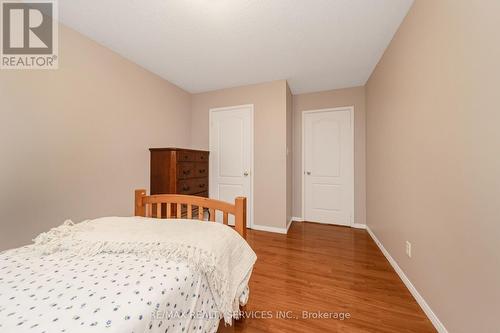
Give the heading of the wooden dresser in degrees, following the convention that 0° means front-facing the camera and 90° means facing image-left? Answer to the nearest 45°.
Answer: approximately 315°

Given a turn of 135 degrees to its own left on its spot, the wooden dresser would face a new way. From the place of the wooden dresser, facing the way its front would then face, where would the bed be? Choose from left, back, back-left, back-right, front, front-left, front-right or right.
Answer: back

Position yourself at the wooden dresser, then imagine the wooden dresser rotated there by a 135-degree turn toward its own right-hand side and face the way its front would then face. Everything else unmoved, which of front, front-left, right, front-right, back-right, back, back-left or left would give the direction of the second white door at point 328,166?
back

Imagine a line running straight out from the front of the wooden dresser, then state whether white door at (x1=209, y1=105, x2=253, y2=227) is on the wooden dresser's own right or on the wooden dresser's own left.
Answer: on the wooden dresser's own left

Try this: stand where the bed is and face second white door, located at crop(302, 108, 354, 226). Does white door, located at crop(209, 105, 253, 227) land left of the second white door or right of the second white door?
left
